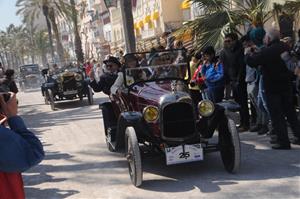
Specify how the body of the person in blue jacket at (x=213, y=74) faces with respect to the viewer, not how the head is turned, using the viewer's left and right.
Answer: facing the viewer and to the left of the viewer

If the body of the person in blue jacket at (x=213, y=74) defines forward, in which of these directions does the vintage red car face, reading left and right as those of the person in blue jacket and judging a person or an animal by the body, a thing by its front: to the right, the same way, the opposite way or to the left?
to the left

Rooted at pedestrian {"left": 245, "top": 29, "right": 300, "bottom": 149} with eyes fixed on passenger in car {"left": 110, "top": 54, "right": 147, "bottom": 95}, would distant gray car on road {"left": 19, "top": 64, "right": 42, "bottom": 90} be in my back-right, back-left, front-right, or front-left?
front-right

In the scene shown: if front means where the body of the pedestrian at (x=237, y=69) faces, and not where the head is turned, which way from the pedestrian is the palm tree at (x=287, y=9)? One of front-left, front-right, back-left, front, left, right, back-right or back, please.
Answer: back

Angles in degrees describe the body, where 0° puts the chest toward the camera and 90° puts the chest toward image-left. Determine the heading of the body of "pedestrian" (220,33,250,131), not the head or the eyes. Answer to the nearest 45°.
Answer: approximately 45°

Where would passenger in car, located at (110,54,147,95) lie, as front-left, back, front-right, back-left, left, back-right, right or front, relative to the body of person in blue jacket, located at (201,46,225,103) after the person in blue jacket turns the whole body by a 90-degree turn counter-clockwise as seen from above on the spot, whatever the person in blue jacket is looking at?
right

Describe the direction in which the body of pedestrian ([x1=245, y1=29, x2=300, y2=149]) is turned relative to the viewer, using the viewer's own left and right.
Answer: facing away from the viewer and to the left of the viewer

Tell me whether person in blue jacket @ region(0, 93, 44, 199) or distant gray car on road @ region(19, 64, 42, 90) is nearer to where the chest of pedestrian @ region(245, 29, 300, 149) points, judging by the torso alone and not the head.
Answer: the distant gray car on road

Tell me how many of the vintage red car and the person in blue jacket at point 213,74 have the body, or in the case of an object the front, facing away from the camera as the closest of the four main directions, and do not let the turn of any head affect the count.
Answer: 0

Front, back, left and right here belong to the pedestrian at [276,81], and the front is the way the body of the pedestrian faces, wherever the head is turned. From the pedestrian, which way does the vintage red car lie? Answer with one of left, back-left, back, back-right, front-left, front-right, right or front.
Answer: left

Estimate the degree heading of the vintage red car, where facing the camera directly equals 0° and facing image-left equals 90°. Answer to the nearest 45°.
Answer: approximately 315°

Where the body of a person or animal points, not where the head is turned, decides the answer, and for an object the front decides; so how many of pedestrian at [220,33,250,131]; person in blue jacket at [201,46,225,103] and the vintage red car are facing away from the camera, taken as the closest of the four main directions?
0
